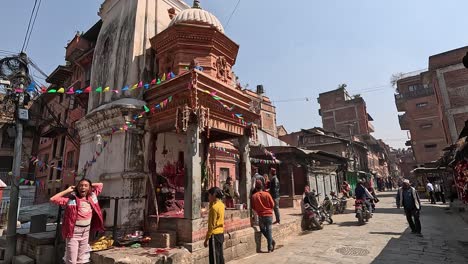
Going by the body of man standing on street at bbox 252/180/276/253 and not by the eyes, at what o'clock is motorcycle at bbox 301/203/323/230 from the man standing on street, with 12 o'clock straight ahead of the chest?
The motorcycle is roughly at 1 o'clock from the man standing on street.

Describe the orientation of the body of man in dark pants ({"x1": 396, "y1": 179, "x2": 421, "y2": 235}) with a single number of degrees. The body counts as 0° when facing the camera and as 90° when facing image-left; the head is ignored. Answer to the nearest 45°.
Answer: approximately 0°

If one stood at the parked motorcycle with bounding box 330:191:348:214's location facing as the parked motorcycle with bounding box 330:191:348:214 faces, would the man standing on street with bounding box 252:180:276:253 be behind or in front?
in front

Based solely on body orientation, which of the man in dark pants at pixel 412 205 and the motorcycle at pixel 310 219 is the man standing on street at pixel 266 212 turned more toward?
the motorcycle

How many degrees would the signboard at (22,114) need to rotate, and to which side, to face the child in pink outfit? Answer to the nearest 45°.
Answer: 0° — it already faces them

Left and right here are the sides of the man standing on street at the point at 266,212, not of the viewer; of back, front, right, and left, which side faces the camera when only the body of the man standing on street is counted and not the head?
back

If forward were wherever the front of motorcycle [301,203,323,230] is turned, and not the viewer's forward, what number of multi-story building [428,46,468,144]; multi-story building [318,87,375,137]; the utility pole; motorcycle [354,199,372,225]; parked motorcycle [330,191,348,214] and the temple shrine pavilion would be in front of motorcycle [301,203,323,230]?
2

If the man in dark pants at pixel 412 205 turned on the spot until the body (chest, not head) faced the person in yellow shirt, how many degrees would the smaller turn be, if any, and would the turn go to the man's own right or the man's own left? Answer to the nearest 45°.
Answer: approximately 45° to the man's own right

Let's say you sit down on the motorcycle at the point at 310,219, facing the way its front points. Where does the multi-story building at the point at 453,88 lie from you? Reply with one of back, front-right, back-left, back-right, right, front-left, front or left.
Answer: front
